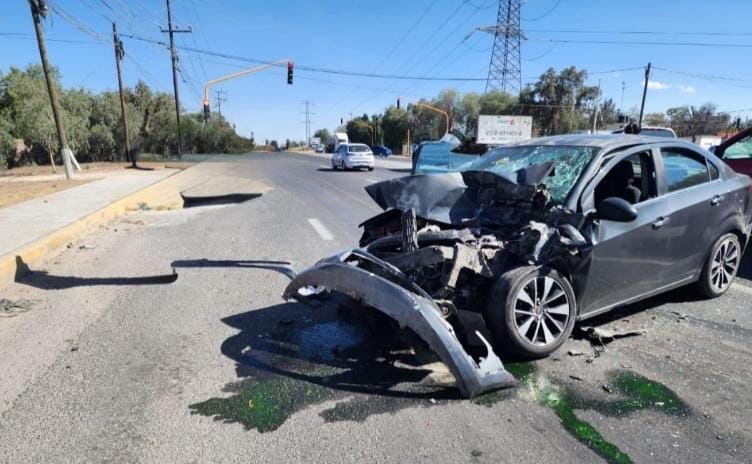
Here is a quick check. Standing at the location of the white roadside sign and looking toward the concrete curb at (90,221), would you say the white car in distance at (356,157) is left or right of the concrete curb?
right

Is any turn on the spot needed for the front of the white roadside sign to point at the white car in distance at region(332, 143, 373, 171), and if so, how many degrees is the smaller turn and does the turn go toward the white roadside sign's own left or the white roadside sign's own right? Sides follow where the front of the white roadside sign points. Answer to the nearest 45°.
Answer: approximately 45° to the white roadside sign's own right

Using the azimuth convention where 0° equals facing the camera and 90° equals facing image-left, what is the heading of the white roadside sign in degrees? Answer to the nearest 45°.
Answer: approximately 0°

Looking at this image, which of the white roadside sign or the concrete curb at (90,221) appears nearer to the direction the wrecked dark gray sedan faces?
the concrete curb

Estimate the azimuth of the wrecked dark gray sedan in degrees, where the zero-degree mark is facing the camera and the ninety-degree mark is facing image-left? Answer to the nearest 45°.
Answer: approximately 45°

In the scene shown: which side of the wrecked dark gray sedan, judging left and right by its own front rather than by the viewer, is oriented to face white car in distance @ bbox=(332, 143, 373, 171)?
right

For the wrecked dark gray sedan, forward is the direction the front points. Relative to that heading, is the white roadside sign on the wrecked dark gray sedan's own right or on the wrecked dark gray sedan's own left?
on the wrecked dark gray sedan's own right

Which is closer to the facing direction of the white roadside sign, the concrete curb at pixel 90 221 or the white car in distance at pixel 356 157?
the concrete curb

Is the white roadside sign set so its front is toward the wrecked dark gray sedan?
yes
